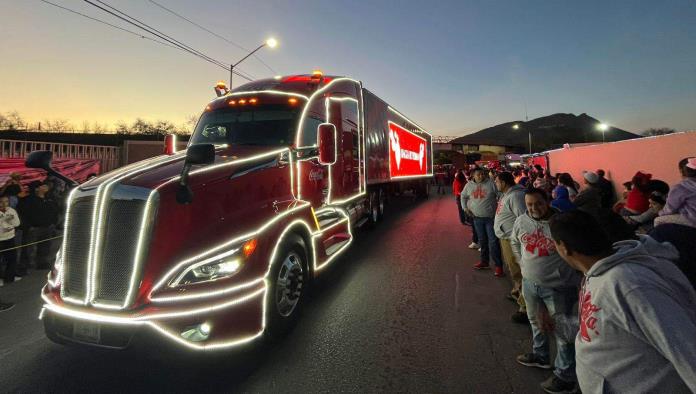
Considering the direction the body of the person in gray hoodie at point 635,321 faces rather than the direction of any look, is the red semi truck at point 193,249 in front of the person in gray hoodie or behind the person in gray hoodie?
in front

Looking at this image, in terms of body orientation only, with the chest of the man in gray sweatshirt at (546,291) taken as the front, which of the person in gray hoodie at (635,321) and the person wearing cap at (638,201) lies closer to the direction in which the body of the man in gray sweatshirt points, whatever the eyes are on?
the person in gray hoodie

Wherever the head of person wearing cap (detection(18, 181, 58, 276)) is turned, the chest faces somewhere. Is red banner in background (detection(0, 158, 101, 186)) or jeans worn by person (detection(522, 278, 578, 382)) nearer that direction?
the jeans worn by person

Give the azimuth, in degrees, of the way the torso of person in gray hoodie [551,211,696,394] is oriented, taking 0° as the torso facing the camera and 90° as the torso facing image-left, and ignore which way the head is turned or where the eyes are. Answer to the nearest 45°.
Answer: approximately 90°

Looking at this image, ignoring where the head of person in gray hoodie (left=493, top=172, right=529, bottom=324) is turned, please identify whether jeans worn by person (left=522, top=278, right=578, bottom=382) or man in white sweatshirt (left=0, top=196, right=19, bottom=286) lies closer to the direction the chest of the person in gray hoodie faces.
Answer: the man in white sweatshirt

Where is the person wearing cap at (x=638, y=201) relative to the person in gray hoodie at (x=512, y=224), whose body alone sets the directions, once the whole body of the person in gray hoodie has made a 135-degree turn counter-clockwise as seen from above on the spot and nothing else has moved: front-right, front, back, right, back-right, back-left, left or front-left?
left

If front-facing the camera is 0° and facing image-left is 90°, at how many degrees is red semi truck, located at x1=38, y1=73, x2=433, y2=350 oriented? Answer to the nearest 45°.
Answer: approximately 45°

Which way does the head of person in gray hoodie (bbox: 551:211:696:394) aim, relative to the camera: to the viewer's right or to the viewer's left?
to the viewer's left

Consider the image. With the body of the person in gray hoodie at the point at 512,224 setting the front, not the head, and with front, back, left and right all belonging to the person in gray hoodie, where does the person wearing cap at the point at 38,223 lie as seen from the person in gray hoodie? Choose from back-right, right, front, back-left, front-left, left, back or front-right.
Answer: front

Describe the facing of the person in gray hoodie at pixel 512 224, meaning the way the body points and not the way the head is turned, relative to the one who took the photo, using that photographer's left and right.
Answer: facing to the left of the viewer

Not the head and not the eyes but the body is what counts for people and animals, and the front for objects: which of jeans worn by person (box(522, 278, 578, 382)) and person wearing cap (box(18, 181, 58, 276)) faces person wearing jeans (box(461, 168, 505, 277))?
the person wearing cap

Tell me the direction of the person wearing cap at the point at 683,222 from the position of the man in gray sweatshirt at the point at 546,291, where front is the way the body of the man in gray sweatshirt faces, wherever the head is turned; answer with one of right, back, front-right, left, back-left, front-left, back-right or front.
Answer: back

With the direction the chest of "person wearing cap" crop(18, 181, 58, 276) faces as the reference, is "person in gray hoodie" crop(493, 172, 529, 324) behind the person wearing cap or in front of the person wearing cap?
in front

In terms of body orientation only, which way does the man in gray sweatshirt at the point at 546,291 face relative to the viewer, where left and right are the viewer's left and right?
facing the viewer and to the left of the viewer

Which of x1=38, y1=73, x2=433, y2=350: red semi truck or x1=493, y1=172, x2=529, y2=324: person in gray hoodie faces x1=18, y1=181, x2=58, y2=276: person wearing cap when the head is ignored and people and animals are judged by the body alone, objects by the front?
the person in gray hoodie
